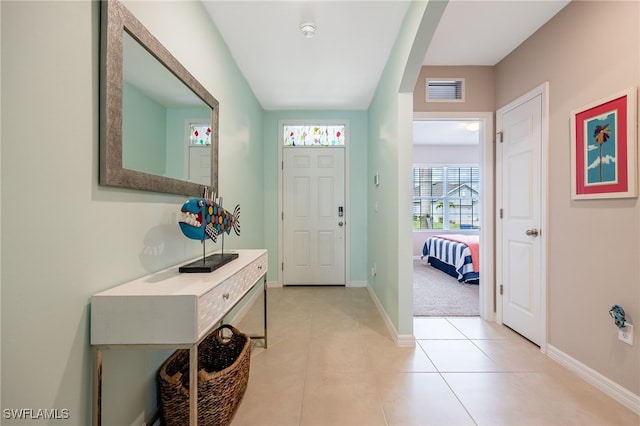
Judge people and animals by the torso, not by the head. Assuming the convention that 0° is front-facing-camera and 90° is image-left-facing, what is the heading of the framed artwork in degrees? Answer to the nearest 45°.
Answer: approximately 45°

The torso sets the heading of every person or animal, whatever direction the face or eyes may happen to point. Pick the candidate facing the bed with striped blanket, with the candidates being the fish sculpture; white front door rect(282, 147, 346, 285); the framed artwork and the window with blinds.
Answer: the window with blinds

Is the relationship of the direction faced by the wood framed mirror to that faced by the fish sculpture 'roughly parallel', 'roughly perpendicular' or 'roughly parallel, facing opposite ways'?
roughly perpendicular

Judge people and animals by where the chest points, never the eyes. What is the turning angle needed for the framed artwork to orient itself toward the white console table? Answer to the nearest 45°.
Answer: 0° — it already faces it

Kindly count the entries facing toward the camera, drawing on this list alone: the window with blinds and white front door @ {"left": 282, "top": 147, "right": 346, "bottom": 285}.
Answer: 2

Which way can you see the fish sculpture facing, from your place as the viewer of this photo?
facing the viewer and to the left of the viewer

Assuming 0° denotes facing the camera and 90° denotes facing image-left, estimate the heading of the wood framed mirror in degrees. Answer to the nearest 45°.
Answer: approximately 315°

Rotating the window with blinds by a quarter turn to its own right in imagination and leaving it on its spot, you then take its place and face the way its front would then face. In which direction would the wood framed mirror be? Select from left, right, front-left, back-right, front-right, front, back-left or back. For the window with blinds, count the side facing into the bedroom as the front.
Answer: left
